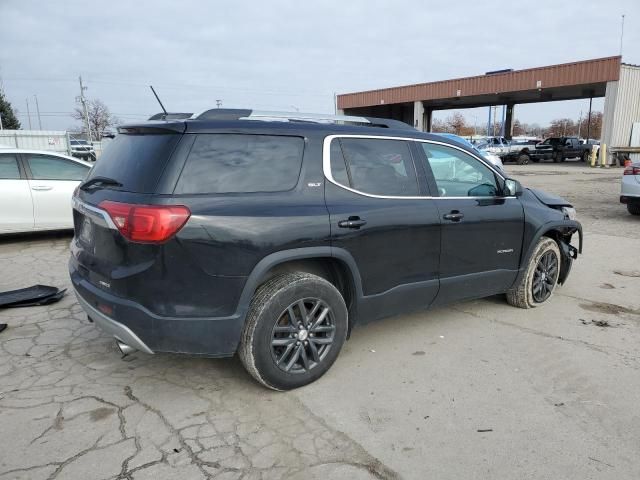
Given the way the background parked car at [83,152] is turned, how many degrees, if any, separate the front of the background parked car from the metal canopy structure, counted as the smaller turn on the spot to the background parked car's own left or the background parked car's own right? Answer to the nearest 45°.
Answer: approximately 45° to the background parked car's own left

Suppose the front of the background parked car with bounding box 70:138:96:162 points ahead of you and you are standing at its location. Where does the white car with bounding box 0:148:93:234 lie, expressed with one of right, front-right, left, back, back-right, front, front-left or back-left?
front-right

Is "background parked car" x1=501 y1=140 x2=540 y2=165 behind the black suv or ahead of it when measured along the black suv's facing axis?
ahead

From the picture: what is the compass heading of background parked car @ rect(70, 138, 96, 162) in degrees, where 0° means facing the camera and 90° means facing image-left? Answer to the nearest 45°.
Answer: approximately 315°

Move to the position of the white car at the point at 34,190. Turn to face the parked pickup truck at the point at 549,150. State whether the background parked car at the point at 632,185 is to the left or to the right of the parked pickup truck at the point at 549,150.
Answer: right

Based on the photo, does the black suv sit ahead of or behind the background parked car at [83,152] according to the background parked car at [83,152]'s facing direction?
ahead

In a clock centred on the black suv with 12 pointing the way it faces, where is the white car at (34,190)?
The white car is roughly at 9 o'clock from the black suv.

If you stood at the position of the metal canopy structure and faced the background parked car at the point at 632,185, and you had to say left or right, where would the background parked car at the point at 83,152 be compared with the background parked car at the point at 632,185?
right

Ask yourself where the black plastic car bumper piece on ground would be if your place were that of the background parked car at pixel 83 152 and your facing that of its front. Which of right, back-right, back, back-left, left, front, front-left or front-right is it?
front-right

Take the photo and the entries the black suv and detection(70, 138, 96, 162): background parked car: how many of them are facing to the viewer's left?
0

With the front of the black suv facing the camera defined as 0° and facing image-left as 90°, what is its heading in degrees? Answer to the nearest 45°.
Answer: approximately 225°

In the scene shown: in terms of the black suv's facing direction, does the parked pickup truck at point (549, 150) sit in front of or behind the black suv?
in front

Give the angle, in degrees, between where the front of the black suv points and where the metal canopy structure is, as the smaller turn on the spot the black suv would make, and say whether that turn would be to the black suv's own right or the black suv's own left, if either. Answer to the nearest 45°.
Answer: approximately 45° to the black suv's own left
